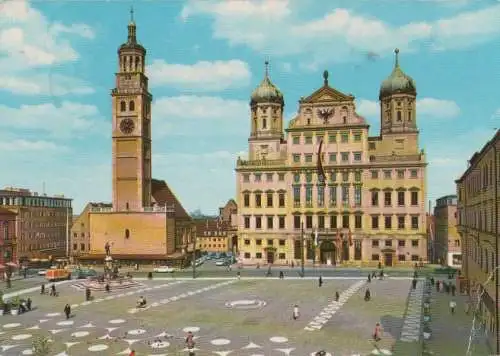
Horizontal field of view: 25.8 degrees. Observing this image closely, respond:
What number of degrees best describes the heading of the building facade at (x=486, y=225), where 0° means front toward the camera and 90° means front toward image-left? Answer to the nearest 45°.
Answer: approximately 90°
